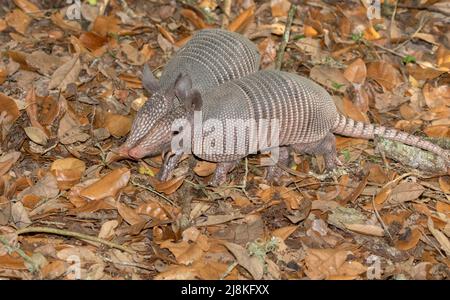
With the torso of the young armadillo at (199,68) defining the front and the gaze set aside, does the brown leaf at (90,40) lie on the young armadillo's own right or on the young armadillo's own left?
on the young armadillo's own right

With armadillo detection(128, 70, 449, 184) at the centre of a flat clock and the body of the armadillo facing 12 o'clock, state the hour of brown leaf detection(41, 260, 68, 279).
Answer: The brown leaf is roughly at 10 o'clock from the armadillo.

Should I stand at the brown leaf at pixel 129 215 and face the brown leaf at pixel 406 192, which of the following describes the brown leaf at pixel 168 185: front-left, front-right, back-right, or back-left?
front-left

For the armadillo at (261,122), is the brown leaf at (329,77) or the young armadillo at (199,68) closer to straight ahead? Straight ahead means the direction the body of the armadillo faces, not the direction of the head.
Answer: the young armadillo

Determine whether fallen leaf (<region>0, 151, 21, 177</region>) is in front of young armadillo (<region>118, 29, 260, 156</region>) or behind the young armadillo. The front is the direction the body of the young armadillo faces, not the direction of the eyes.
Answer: in front

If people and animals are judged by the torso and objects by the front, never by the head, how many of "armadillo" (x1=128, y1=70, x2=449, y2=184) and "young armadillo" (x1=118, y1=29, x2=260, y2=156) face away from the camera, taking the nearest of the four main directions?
0

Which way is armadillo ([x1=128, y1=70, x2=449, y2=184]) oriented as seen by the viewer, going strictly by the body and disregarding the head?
to the viewer's left

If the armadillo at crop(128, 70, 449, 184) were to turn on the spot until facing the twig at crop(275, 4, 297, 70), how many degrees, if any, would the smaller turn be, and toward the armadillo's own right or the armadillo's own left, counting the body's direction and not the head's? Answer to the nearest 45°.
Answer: approximately 90° to the armadillo's own right

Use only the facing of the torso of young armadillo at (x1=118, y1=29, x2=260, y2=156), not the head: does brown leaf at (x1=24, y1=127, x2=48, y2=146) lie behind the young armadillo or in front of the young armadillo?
in front

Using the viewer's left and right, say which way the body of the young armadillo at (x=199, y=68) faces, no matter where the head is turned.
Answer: facing the viewer and to the left of the viewer

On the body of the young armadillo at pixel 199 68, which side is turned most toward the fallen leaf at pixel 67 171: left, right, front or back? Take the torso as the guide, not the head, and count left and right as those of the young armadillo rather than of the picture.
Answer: front

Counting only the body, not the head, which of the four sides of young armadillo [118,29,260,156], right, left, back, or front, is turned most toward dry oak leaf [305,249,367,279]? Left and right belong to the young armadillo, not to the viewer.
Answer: left
